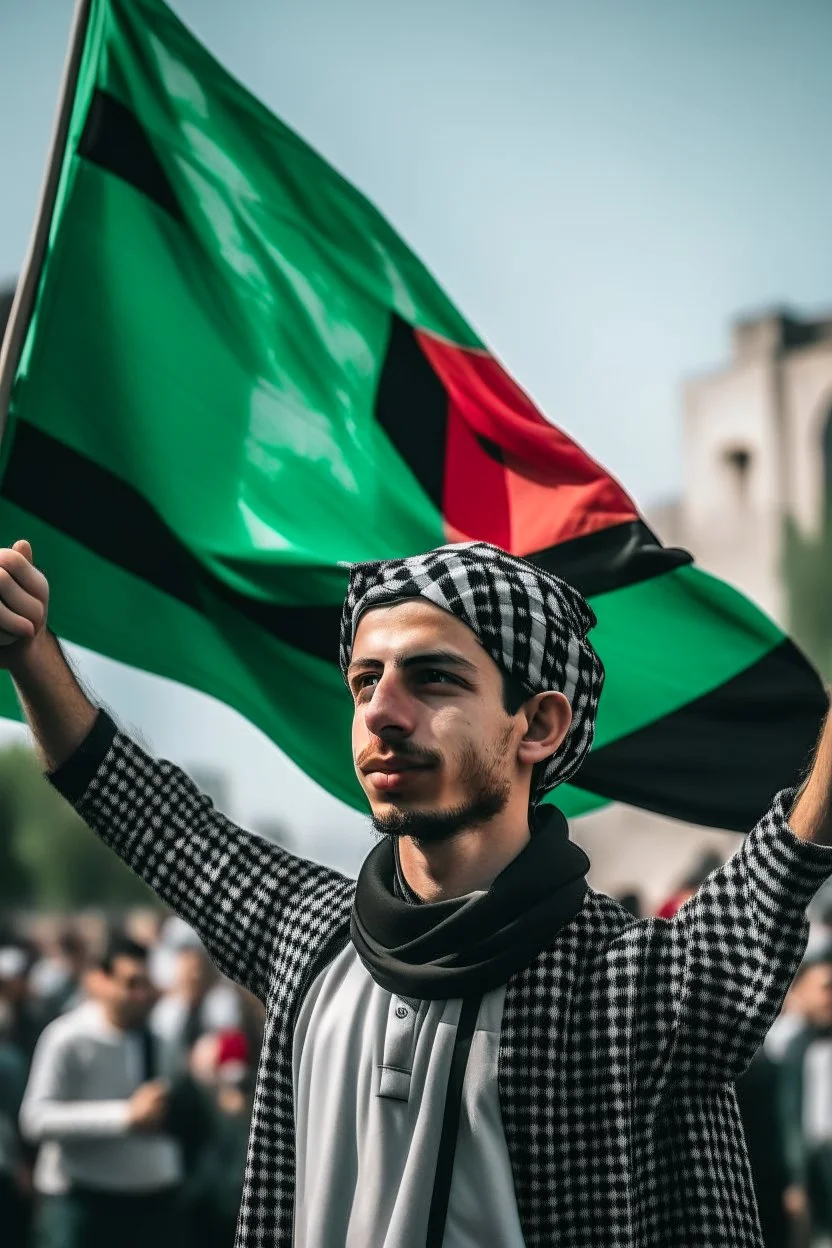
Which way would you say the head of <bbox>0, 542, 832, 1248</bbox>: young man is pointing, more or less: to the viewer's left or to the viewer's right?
to the viewer's left

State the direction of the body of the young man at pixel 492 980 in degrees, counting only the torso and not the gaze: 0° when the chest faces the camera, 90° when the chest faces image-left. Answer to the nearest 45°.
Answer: approximately 45°

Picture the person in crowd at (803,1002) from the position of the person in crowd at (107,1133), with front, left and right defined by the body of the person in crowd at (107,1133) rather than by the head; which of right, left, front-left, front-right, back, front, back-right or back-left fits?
front-left

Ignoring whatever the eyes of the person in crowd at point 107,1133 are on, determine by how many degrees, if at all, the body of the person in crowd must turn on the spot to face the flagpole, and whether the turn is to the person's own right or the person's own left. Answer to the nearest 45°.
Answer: approximately 45° to the person's own right

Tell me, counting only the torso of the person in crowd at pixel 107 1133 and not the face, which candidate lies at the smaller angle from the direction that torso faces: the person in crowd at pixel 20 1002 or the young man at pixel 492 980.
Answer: the young man

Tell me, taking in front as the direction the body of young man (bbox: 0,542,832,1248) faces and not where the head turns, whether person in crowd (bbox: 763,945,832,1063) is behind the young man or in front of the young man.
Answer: behind

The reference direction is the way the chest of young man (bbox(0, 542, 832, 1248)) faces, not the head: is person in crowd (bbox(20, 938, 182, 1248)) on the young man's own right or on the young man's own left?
on the young man's own right

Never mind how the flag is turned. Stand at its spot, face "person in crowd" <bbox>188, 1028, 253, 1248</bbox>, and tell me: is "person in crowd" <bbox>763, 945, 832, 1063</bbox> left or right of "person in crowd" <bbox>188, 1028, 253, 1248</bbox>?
right

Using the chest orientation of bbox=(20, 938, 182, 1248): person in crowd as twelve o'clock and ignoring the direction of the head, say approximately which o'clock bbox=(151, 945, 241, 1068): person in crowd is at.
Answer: bbox=(151, 945, 241, 1068): person in crowd is roughly at 8 o'clock from bbox=(20, 938, 182, 1248): person in crowd.

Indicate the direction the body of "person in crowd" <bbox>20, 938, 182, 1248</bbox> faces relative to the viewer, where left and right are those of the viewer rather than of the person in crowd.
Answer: facing the viewer and to the right of the viewer

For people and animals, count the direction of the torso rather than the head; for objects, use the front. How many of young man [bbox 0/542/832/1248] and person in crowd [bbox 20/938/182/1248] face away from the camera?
0

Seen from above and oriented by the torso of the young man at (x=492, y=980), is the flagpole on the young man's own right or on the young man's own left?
on the young man's own right

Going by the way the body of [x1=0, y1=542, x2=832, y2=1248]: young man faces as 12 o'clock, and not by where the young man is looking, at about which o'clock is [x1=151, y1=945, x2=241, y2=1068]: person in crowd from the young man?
The person in crowd is roughly at 4 o'clock from the young man.
